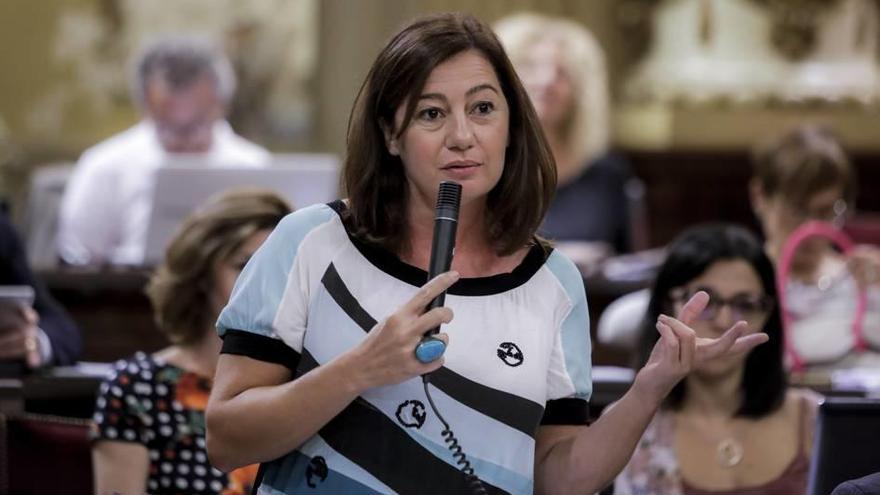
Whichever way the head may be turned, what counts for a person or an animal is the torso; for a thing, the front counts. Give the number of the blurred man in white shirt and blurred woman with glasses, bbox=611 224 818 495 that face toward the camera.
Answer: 2

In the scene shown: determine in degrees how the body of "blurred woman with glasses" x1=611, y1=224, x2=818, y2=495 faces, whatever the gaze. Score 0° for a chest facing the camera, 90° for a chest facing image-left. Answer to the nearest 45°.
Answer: approximately 0°

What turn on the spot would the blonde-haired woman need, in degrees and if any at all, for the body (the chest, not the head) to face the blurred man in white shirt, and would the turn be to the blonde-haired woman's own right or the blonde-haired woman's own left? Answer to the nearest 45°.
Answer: approximately 45° to the blonde-haired woman's own right

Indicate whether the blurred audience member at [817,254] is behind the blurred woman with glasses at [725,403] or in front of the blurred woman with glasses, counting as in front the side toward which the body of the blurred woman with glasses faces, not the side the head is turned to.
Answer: behind
